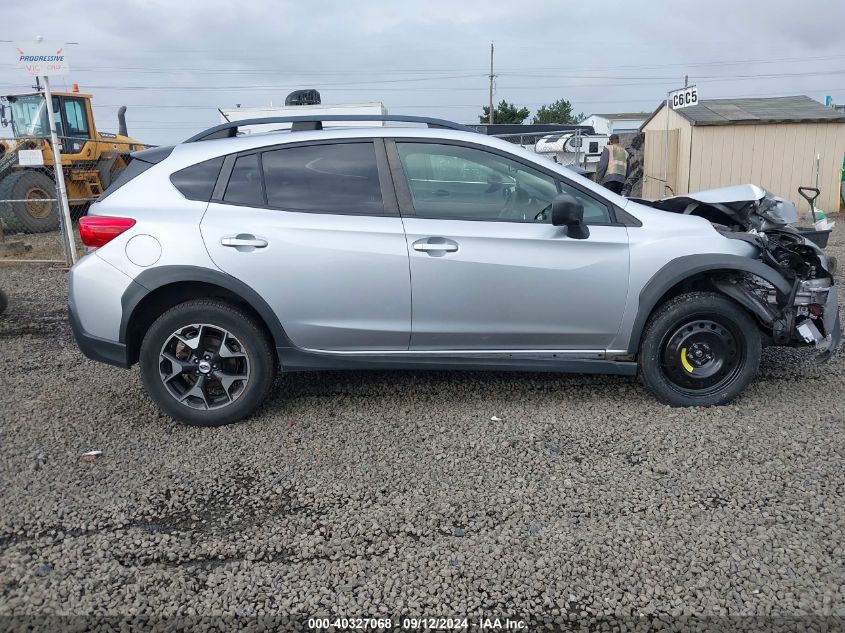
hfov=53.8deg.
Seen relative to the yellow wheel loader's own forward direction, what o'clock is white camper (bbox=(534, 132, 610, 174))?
The white camper is roughly at 7 o'clock from the yellow wheel loader.

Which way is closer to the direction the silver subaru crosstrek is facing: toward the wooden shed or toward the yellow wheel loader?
the wooden shed

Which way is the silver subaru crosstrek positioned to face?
to the viewer's right

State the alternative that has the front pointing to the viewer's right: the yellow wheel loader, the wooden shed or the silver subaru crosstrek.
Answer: the silver subaru crosstrek

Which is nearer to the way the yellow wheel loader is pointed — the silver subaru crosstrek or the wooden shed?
the silver subaru crosstrek

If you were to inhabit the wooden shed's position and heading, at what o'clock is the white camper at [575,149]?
The white camper is roughly at 3 o'clock from the wooden shed.

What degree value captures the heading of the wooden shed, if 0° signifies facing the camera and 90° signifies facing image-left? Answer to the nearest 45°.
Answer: approximately 45°

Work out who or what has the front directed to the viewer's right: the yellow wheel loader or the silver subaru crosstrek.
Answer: the silver subaru crosstrek

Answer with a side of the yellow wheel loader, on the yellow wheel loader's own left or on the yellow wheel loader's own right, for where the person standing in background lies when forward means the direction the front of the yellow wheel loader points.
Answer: on the yellow wheel loader's own left

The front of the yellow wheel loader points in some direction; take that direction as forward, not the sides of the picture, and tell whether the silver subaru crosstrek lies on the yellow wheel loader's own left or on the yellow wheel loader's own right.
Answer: on the yellow wheel loader's own left
